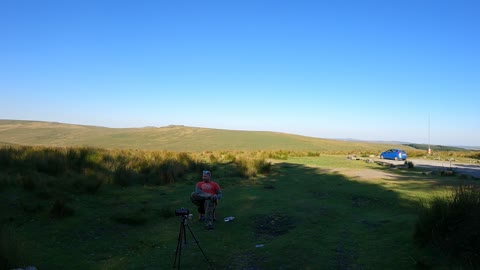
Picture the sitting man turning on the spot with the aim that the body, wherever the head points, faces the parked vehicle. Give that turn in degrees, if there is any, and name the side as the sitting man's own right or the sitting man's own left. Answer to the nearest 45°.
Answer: approximately 135° to the sitting man's own left

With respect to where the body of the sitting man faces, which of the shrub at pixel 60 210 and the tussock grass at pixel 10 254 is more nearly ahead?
the tussock grass

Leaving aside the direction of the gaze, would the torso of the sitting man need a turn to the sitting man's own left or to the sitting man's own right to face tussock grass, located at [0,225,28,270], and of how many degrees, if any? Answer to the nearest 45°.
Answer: approximately 45° to the sitting man's own right

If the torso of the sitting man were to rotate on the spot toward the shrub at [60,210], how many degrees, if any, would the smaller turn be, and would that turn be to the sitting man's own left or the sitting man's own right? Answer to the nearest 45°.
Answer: approximately 90° to the sitting man's own right

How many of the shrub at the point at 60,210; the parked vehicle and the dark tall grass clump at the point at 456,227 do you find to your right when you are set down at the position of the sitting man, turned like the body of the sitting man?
1

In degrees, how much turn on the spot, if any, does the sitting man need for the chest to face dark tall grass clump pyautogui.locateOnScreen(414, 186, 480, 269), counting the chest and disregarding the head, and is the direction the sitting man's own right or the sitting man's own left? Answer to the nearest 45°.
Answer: approximately 45° to the sitting man's own left

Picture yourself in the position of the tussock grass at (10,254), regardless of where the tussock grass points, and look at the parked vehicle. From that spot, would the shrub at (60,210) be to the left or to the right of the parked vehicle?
left

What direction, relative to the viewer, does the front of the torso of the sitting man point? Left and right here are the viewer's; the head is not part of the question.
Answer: facing the viewer

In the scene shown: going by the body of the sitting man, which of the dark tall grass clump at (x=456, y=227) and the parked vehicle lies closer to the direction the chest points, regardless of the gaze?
the dark tall grass clump
